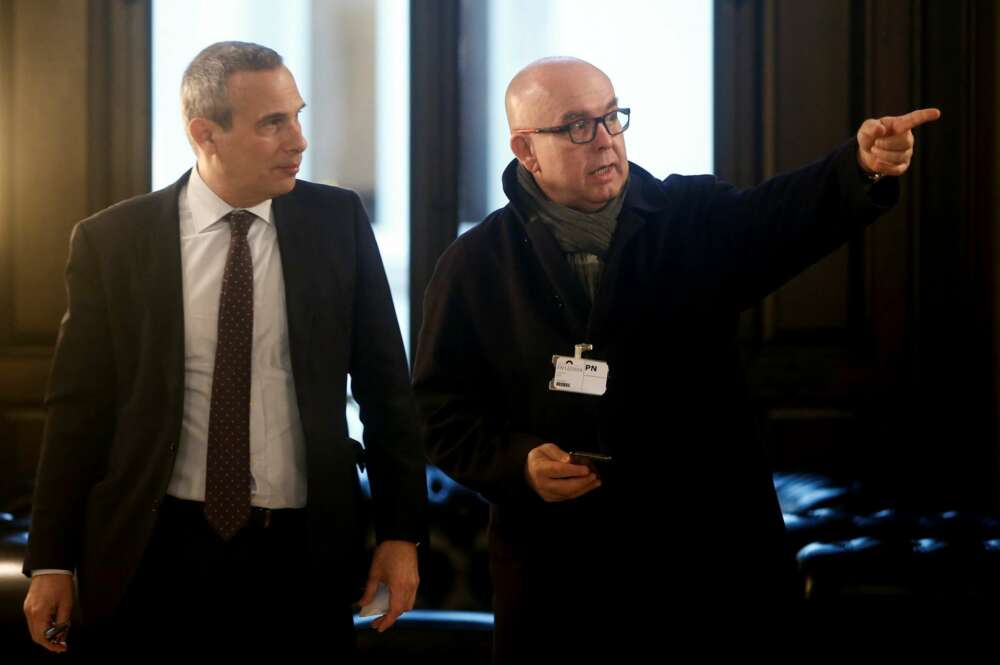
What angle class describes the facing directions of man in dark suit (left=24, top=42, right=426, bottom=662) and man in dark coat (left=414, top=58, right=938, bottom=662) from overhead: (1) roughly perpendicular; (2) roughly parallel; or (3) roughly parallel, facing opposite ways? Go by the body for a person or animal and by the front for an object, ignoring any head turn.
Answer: roughly parallel

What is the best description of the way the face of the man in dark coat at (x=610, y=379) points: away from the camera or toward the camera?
toward the camera

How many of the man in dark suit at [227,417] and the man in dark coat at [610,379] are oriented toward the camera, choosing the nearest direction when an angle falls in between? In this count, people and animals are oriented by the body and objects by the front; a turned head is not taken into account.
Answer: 2

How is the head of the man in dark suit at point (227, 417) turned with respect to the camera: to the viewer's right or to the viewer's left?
to the viewer's right

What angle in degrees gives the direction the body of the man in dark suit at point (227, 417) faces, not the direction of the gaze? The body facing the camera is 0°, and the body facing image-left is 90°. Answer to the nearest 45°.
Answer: approximately 0°

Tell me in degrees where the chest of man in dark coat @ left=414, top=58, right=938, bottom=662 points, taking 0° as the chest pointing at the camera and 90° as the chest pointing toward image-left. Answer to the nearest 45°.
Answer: approximately 0°
